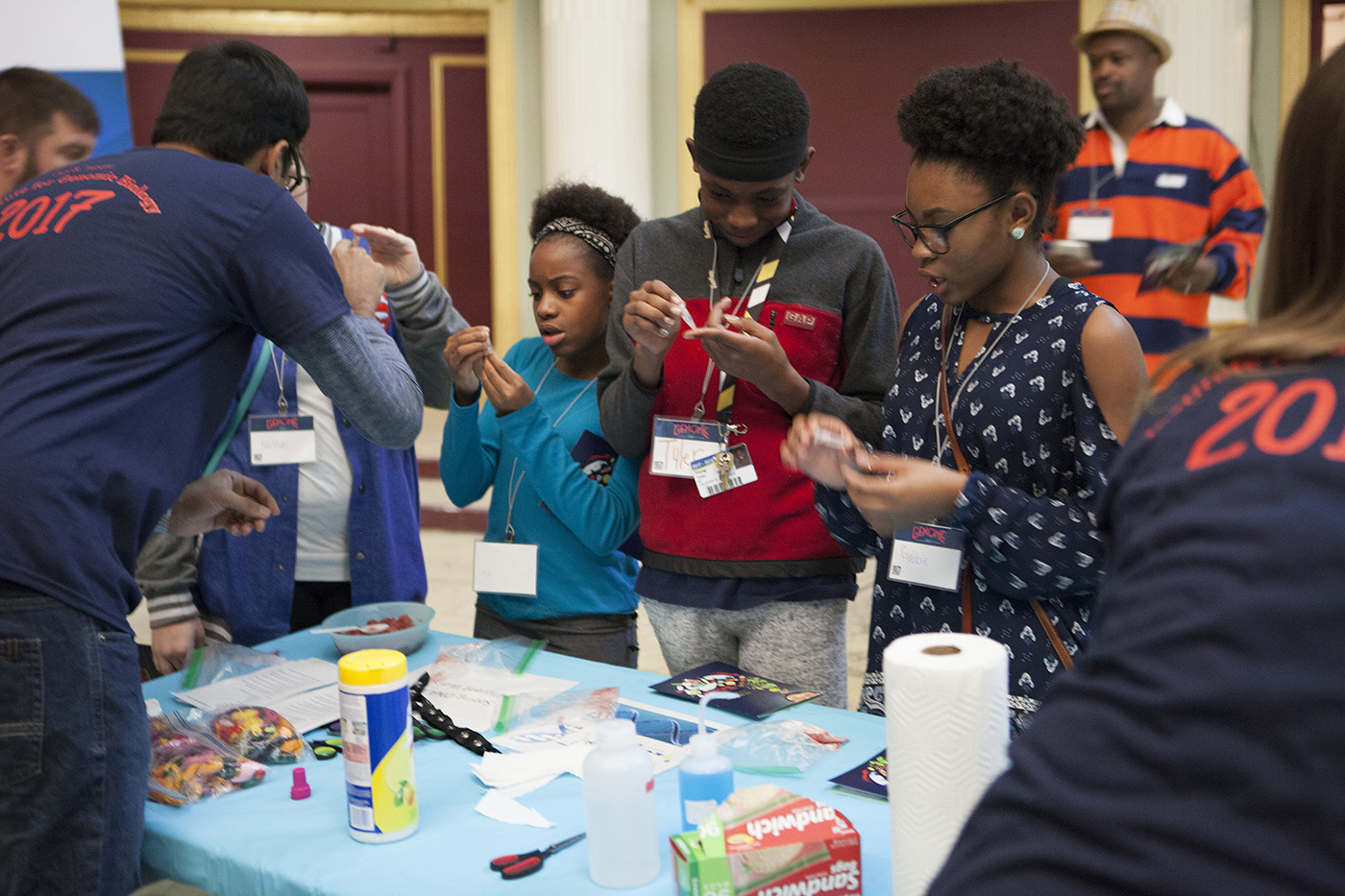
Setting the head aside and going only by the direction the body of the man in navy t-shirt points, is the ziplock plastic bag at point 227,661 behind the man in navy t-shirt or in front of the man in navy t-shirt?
in front

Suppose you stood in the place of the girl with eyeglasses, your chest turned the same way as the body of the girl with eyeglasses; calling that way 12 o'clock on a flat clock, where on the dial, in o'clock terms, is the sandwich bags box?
The sandwich bags box is roughly at 11 o'clock from the girl with eyeglasses.

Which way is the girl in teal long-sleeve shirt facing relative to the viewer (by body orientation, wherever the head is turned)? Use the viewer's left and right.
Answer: facing the viewer and to the left of the viewer

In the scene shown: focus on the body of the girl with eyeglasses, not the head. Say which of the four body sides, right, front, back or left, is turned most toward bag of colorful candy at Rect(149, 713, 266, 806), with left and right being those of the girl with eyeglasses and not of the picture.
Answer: front

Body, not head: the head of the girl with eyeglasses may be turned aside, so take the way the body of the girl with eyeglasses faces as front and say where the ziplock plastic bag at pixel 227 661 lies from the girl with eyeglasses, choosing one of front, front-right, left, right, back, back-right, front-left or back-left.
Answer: front-right

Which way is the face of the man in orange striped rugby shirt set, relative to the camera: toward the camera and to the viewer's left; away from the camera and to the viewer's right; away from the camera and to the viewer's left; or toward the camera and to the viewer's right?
toward the camera and to the viewer's left

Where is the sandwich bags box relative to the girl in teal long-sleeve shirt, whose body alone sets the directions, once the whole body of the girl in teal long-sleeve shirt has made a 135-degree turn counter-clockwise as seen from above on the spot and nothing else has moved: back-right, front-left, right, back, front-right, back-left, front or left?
right

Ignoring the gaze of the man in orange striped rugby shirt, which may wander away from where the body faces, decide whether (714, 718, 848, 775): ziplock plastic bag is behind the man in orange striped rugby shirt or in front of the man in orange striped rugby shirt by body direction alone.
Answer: in front

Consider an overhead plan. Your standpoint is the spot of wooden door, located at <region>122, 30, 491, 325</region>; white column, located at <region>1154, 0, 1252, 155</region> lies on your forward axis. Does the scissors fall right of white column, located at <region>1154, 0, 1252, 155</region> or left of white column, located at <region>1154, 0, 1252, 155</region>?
right

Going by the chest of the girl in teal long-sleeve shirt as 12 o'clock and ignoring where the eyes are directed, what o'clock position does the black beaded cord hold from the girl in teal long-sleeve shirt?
The black beaded cord is roughly at 11 o'clock from the girl in teal long-sleeve shirt.
